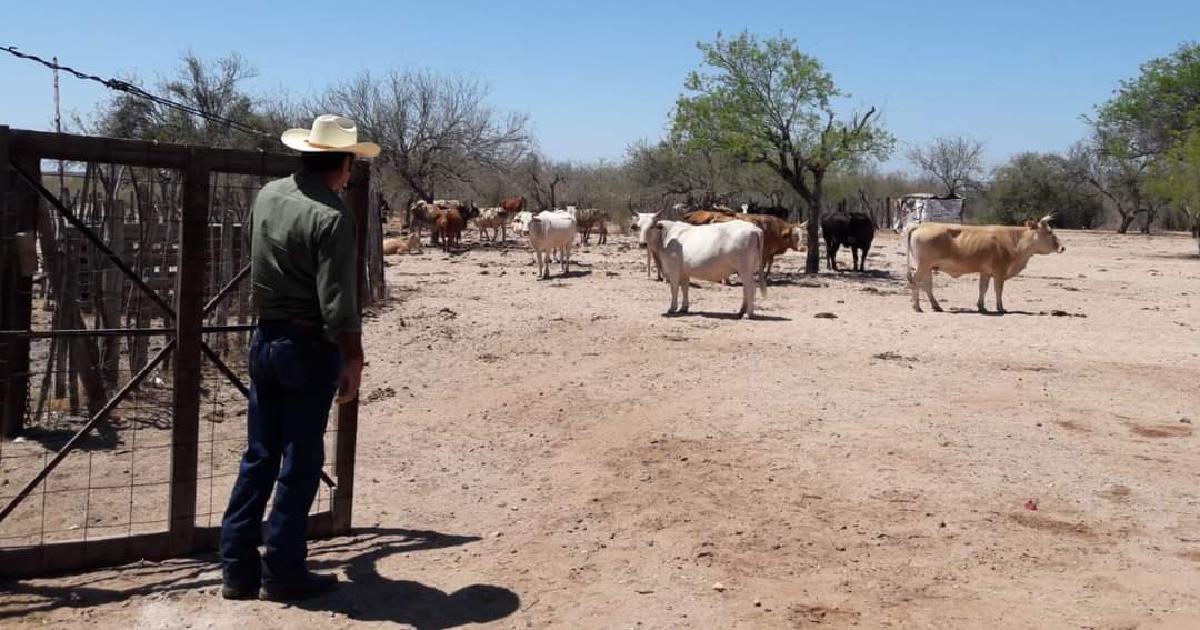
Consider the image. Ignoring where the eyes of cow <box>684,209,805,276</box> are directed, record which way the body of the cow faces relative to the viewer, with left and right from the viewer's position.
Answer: facing to the right of the viewer

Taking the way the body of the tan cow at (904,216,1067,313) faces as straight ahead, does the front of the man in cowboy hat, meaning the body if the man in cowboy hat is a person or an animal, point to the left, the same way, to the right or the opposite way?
to the left

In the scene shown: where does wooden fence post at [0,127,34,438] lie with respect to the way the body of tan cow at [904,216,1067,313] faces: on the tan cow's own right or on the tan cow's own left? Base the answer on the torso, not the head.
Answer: on the tan cow's own right

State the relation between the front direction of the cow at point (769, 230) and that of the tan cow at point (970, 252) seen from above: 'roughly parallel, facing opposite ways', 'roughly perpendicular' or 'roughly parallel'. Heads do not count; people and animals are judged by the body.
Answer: roughly parallel

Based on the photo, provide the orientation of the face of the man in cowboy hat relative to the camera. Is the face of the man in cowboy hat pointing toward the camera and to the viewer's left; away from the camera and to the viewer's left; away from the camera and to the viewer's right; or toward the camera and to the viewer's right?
away from the camera and to the viewer's right

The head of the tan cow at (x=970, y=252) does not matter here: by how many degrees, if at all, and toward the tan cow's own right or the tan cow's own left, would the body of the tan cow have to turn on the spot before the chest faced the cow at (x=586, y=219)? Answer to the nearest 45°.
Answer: approximately 135° to the tan cow's own left

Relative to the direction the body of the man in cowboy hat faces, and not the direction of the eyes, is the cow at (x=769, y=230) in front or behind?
in front

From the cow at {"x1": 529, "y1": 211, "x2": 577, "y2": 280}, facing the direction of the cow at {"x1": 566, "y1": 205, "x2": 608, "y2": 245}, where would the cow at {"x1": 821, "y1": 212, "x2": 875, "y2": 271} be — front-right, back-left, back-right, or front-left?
front-right

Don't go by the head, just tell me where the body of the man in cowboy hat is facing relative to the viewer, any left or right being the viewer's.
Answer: facing away from the viewer and to the right of the viewer

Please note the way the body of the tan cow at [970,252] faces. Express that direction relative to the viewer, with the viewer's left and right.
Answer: facing to the right of the viewer

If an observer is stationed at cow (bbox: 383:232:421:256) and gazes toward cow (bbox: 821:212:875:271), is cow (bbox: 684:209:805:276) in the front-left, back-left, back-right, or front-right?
front-right

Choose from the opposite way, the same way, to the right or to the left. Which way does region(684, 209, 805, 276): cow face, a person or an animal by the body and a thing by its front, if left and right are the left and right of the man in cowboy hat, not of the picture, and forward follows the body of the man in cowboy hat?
to the right

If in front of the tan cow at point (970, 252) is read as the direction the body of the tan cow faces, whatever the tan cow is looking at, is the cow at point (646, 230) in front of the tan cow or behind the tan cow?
behind

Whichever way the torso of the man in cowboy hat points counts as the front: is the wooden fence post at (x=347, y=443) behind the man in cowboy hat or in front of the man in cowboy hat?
in front

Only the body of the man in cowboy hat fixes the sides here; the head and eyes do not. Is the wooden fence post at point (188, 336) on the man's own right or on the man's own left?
on the man's own left

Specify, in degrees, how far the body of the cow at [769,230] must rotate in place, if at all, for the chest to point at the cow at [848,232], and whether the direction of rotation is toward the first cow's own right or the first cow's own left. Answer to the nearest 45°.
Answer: approximately 45° to the first cow's own left

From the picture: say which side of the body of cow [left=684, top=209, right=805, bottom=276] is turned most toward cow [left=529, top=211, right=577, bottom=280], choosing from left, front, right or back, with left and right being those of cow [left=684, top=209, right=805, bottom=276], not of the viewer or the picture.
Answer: back

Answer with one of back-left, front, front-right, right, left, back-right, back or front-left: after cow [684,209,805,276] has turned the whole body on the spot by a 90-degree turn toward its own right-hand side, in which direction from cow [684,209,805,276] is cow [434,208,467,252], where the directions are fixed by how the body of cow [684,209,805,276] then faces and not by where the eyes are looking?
back-right

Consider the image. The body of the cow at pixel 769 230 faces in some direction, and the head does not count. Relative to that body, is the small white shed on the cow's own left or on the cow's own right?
on the cow's own left
